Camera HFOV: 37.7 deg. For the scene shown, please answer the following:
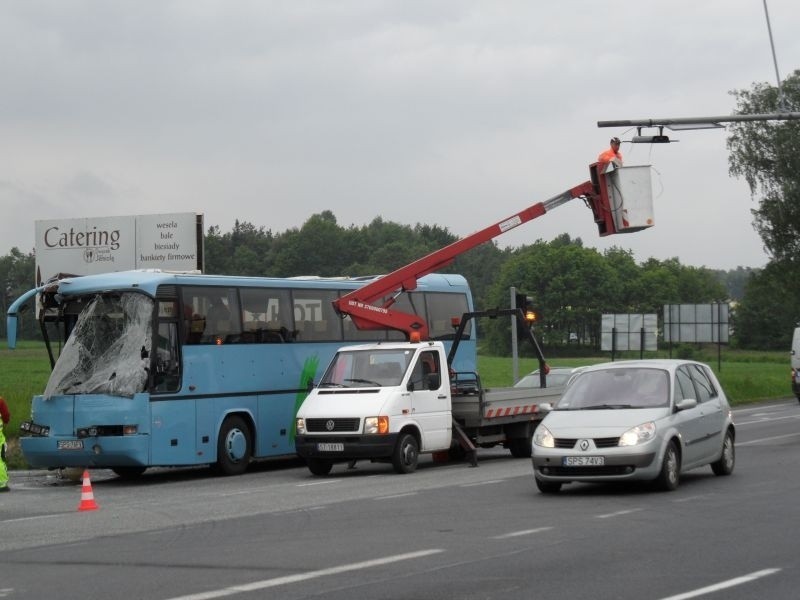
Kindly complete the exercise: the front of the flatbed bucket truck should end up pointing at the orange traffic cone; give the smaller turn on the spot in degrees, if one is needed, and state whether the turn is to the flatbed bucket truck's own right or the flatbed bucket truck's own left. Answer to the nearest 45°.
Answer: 0° — it already faces it

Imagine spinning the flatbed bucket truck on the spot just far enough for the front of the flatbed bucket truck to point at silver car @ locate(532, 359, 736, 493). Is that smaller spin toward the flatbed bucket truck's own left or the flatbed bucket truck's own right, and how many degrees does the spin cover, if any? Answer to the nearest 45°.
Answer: approximately 90° to the flatbed bucket truck's own left

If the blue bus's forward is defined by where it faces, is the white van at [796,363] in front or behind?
behind

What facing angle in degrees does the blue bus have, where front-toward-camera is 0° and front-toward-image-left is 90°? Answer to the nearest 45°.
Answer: approximately 45°

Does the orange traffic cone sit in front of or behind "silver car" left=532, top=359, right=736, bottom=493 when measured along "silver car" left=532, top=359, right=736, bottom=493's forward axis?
in front

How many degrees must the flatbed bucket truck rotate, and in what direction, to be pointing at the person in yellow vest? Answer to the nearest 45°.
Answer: approximately 45° to its right

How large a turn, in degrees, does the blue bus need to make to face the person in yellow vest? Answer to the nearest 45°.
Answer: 0° — it already faces them

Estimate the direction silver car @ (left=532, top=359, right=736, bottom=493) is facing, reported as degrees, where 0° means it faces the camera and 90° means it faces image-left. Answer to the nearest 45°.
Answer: approximately 45°
